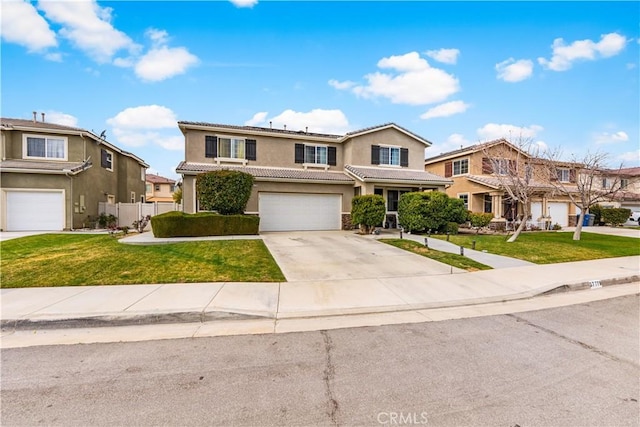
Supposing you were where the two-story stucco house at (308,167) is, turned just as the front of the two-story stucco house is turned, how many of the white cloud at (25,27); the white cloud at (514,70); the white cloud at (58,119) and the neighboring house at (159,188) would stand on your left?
1

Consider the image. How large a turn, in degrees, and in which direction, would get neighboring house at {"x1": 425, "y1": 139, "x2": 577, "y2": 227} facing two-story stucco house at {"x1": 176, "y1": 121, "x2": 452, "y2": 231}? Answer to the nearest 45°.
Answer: approximately 90° to its right

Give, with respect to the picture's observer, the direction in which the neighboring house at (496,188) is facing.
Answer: facing the viewer and to the right of the viewer

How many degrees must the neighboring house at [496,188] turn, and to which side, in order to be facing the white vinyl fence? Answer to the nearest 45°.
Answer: approximately 90° to its right

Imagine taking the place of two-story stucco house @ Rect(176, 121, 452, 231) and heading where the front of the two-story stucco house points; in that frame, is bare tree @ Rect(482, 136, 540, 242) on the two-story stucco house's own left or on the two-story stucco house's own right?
on the two-story stucco house's own left

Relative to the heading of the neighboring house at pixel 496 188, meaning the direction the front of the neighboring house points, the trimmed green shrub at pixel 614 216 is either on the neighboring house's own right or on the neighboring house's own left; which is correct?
on the neighboring house's own left

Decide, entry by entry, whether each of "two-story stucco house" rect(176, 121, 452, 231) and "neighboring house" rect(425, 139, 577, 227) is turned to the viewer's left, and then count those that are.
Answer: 0

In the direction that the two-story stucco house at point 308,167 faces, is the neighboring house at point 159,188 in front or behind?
behind

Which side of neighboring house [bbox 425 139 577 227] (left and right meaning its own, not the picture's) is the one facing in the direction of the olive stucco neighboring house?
right

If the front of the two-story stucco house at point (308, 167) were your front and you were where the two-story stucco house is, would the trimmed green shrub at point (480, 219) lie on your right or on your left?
on your left

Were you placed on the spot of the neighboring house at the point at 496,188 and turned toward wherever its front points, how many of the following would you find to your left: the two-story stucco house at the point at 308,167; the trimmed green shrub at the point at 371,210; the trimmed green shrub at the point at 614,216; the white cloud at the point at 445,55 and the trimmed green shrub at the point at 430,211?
1

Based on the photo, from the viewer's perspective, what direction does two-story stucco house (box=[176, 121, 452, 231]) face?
toward the camera

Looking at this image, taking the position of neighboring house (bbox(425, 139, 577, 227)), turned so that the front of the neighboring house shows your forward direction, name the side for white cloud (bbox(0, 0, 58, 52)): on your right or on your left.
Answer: on your right

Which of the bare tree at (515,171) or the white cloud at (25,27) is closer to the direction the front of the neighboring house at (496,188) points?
the bare tree
